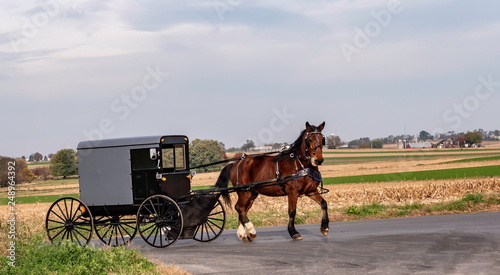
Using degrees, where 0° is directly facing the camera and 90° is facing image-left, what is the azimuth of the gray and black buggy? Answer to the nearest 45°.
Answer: approximately 315°

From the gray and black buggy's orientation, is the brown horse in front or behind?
in front
